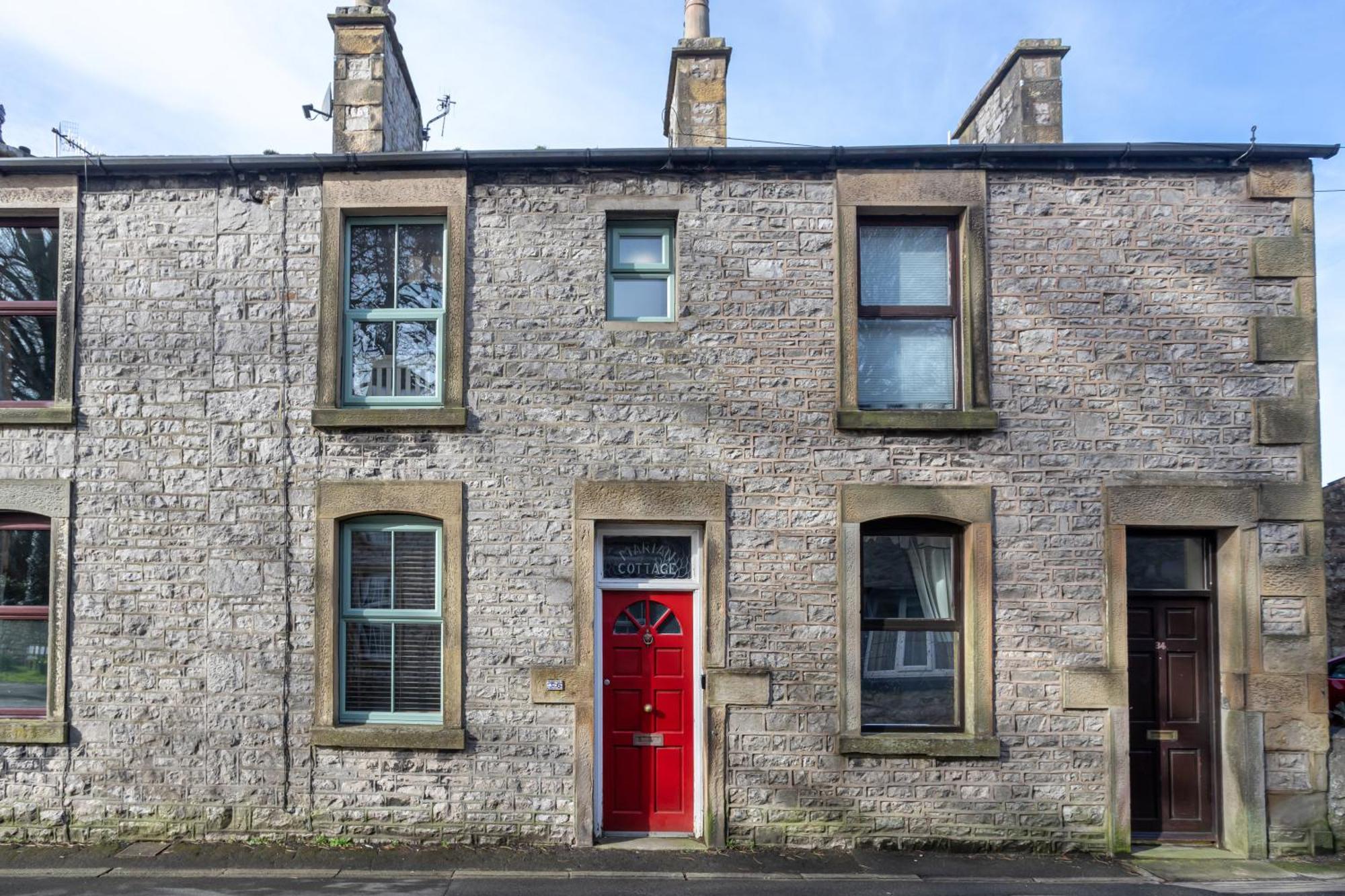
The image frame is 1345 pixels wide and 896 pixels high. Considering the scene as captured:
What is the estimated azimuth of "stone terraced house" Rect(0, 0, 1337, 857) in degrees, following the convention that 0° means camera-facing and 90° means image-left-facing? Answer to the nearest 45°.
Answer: approximately 0°
